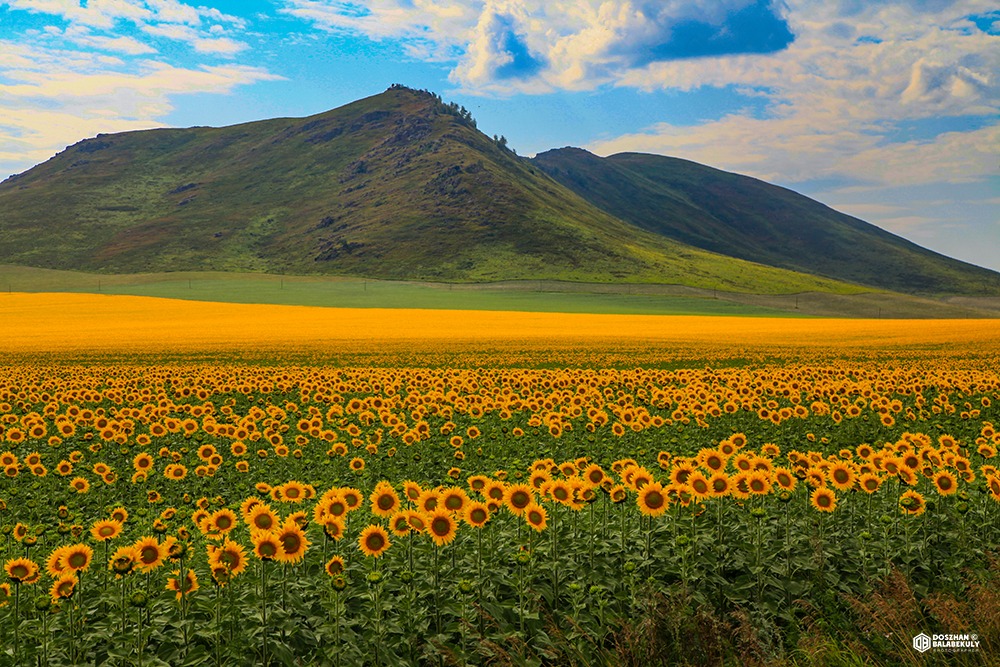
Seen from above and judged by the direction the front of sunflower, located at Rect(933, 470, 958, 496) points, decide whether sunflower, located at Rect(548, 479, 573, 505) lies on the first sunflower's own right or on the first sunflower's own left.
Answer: on the first sunflower's own right

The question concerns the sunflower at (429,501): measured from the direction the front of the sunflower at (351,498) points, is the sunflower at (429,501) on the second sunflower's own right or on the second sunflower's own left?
on the second sunflower's own left

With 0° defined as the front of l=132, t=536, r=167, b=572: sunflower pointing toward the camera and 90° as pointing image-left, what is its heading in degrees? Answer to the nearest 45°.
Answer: approximately 0°

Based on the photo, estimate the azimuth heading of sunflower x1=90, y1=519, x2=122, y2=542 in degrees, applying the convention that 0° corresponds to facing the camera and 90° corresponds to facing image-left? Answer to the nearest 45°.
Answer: approximately 0°

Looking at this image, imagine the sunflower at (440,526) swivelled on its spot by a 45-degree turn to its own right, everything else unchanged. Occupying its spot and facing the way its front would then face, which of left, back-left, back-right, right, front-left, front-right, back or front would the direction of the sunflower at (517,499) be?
back
